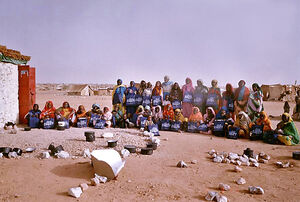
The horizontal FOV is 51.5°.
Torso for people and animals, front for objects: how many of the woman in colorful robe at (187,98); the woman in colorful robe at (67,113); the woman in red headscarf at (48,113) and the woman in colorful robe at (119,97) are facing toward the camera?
4

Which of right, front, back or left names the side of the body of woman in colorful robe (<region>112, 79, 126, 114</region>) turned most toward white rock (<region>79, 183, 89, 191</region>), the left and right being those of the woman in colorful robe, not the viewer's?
front

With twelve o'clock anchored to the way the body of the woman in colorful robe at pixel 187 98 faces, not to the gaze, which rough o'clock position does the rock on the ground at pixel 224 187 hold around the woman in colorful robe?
The rock on the ground is roughly at 12 o'clock from the woman in colorful robe.

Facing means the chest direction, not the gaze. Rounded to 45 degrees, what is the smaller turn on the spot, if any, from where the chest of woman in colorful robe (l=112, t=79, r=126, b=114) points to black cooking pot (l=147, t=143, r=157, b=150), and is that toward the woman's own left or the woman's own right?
0° — they already face it

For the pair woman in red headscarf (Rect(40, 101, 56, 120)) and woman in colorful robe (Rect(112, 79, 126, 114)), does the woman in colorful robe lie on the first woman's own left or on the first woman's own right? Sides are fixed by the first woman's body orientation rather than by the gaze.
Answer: on the first woman's own left

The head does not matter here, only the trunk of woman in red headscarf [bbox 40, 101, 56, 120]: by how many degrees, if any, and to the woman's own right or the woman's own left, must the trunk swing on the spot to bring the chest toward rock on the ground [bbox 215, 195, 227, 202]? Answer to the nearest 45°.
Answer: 0° — they already face it

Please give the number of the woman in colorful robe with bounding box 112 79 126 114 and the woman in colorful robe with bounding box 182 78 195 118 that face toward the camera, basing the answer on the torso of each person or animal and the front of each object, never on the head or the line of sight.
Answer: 2

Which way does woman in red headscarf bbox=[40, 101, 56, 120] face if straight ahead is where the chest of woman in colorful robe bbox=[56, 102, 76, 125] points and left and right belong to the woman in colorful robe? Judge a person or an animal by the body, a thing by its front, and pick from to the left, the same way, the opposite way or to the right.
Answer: the same way

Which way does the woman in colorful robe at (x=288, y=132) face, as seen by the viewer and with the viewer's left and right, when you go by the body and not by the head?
facing the viewer and to the left of the viewer

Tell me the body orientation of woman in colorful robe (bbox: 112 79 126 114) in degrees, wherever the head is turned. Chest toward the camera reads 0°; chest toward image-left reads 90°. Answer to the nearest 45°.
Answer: approximately 0°

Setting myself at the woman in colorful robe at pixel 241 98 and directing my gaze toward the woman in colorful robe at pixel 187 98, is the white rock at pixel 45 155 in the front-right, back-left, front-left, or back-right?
front-left

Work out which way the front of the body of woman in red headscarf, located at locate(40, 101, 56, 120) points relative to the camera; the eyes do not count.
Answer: toward the camera

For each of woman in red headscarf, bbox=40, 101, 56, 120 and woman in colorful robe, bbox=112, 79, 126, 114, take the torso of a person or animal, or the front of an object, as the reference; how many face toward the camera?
2

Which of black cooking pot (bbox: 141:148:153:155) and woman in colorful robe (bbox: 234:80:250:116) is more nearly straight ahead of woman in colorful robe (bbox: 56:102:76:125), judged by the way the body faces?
the black cooking pot
